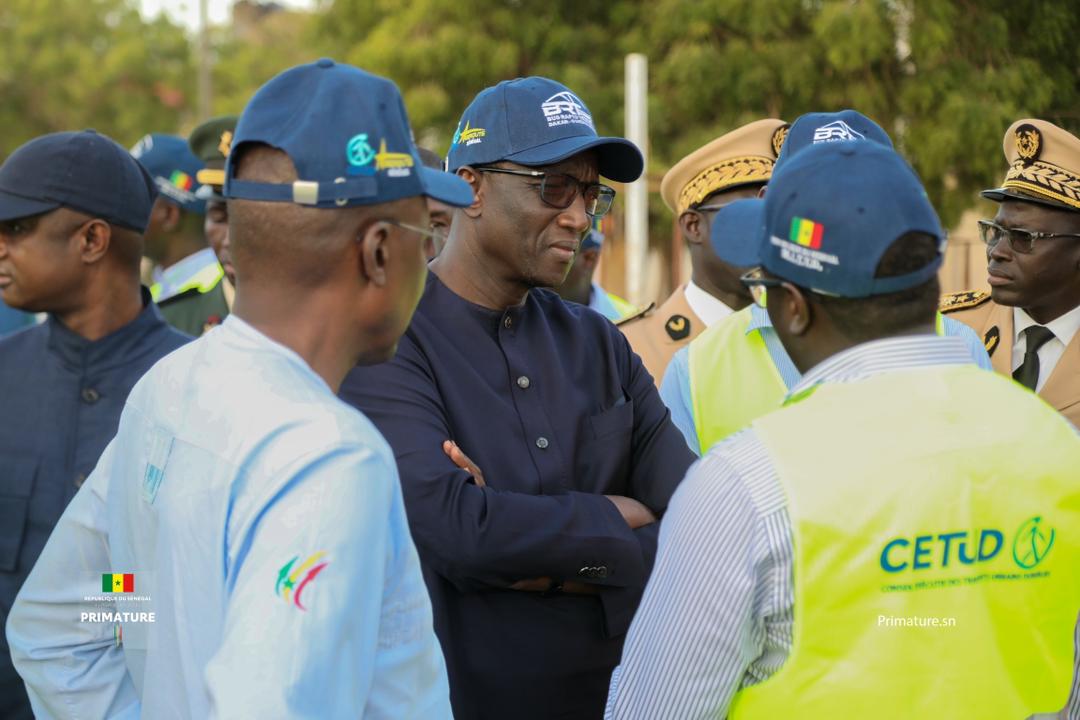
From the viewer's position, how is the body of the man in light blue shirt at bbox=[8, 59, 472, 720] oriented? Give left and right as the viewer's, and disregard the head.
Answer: facing away from the viewer and to the right of the viewer

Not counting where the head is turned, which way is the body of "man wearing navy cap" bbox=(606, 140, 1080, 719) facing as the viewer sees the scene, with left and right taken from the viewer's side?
facing away from the viewer and to the left of the viewer

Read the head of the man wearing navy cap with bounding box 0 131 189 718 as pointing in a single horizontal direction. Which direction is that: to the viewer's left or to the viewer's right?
to the viewer's left

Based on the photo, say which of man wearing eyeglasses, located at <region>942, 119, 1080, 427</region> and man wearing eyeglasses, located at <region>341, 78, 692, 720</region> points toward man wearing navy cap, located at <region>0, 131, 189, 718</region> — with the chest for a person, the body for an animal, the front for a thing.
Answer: man wearing eyeglasses, located at <region>942, 119, 1080, 427</region>

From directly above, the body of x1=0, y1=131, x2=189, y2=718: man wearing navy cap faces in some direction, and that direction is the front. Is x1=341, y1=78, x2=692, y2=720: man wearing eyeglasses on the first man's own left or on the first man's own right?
on the first man's own left

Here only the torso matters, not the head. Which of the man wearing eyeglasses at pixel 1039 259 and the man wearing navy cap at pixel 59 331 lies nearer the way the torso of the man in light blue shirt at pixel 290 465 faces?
the man wearing eyeglasses

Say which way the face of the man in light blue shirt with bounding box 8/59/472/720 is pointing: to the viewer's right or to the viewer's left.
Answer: to the viewer's right

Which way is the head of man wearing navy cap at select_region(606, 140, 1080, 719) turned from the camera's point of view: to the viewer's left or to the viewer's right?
to the viewer's left

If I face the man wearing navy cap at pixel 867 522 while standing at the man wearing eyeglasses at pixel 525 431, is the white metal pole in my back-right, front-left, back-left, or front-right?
back-left

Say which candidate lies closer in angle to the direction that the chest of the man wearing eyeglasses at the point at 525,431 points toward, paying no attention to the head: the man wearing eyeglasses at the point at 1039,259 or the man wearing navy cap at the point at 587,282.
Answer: the man wearing eyeglasses

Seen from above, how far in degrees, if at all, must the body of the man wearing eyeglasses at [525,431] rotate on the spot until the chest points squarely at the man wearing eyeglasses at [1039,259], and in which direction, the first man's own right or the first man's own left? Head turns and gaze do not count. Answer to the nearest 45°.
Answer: approximately 90° to the first man's own left

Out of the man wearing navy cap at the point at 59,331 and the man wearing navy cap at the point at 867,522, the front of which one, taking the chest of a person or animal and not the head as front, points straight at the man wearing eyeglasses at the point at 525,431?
the man wearing navy cap at the point at 867,522

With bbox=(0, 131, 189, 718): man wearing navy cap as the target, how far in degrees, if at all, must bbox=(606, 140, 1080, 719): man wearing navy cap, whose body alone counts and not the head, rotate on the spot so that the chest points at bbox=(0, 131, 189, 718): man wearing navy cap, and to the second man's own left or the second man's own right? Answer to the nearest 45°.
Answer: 0° — they already face them

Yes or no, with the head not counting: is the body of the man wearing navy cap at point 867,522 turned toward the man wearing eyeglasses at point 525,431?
yes
